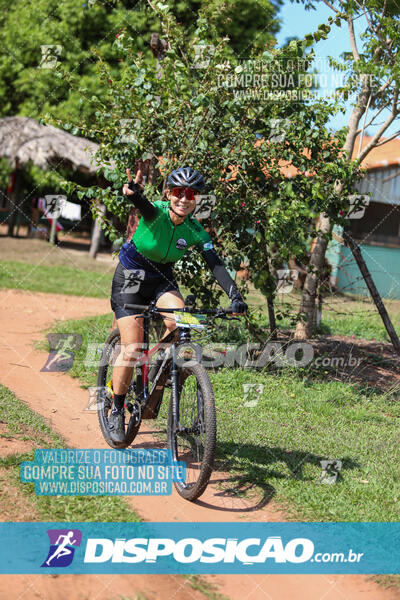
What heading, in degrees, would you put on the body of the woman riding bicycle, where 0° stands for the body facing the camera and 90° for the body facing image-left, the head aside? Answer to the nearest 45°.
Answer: approximately 315°

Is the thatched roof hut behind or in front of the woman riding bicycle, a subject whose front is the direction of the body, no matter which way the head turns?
behind

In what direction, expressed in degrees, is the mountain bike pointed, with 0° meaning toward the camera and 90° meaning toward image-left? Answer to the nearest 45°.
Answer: approximately 315°

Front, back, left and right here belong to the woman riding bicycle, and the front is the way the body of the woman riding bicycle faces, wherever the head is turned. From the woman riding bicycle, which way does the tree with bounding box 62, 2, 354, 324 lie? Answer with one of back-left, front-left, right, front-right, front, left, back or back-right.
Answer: back-left

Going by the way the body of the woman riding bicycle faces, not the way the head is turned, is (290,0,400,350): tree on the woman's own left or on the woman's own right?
on the woman's own left

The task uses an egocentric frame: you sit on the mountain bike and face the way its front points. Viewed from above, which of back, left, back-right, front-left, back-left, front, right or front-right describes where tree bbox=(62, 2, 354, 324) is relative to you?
back-left

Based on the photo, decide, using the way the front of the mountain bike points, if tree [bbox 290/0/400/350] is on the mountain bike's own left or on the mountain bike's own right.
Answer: on the mountain bike's own left
